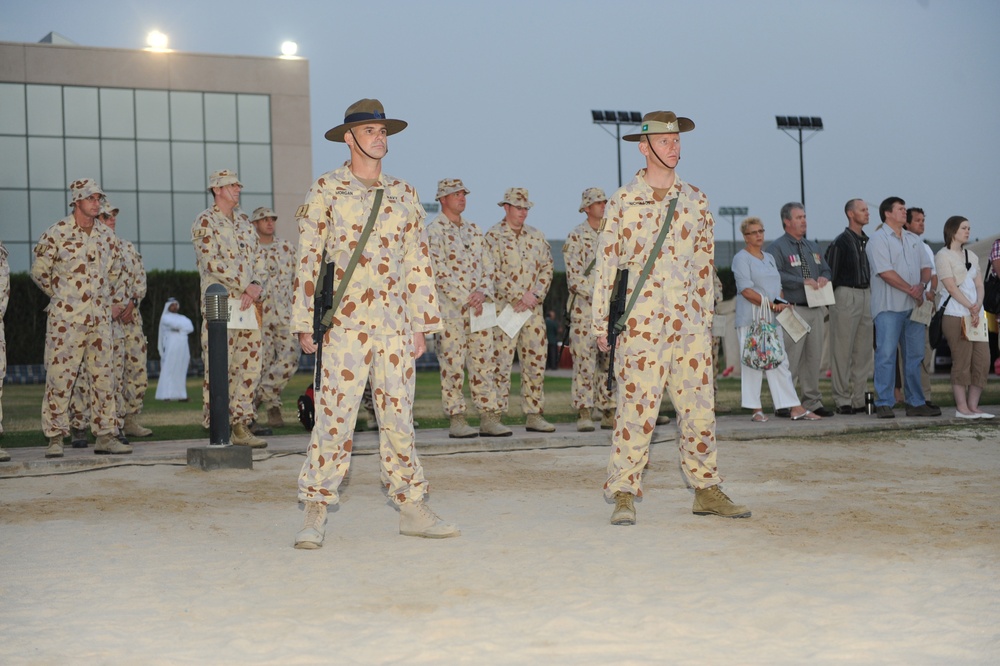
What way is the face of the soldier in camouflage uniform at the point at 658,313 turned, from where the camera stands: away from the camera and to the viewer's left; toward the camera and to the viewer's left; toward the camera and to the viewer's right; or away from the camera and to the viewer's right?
toward the camera and to the viewer's right

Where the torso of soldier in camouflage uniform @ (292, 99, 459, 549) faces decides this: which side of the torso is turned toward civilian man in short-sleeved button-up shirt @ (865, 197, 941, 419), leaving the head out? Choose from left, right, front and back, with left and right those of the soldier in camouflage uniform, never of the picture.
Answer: left

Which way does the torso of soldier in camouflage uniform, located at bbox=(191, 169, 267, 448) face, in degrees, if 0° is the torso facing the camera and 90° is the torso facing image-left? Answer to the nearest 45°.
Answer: approximately 315°

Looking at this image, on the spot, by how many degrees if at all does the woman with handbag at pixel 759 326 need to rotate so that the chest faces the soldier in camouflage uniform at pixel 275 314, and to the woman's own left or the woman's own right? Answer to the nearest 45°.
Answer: approximately 135° to the woman's own right

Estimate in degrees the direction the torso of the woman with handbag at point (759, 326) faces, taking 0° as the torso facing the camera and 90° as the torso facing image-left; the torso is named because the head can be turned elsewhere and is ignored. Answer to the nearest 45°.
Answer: approximately 315°

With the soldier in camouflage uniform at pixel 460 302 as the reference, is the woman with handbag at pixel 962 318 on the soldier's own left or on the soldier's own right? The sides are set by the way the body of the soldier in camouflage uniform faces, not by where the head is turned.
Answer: on the soldier's own left

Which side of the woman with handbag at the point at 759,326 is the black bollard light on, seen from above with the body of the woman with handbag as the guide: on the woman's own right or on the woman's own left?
on the woman's own right

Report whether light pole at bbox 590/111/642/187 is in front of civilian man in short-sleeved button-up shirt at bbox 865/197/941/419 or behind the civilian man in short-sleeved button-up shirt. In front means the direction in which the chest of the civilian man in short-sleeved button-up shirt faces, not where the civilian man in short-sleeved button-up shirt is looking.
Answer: behind

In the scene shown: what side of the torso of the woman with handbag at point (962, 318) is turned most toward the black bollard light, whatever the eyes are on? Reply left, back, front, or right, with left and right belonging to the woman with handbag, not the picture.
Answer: right

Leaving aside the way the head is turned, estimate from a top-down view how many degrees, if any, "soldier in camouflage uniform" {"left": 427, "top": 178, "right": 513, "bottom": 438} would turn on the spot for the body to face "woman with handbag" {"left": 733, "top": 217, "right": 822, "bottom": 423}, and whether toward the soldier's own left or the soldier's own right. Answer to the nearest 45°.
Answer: approximately 45° to the soldier's own left

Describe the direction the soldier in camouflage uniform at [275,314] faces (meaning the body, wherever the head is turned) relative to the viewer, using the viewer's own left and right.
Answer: facing the viewer and to the right of the viewer
